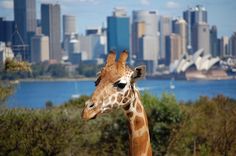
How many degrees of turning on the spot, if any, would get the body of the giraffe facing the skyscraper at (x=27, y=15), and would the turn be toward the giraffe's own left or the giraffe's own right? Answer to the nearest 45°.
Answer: approximately 135° to the giraffe's own right

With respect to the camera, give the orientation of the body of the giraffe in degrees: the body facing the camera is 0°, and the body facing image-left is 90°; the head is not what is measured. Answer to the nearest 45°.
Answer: approximately 45°

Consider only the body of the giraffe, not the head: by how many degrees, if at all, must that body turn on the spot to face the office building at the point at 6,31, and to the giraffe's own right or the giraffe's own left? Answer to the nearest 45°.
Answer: approximately 135° to the giraffe's own right

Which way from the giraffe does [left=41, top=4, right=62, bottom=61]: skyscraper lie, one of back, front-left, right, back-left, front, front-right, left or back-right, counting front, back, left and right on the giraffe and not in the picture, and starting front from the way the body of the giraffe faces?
back-right
